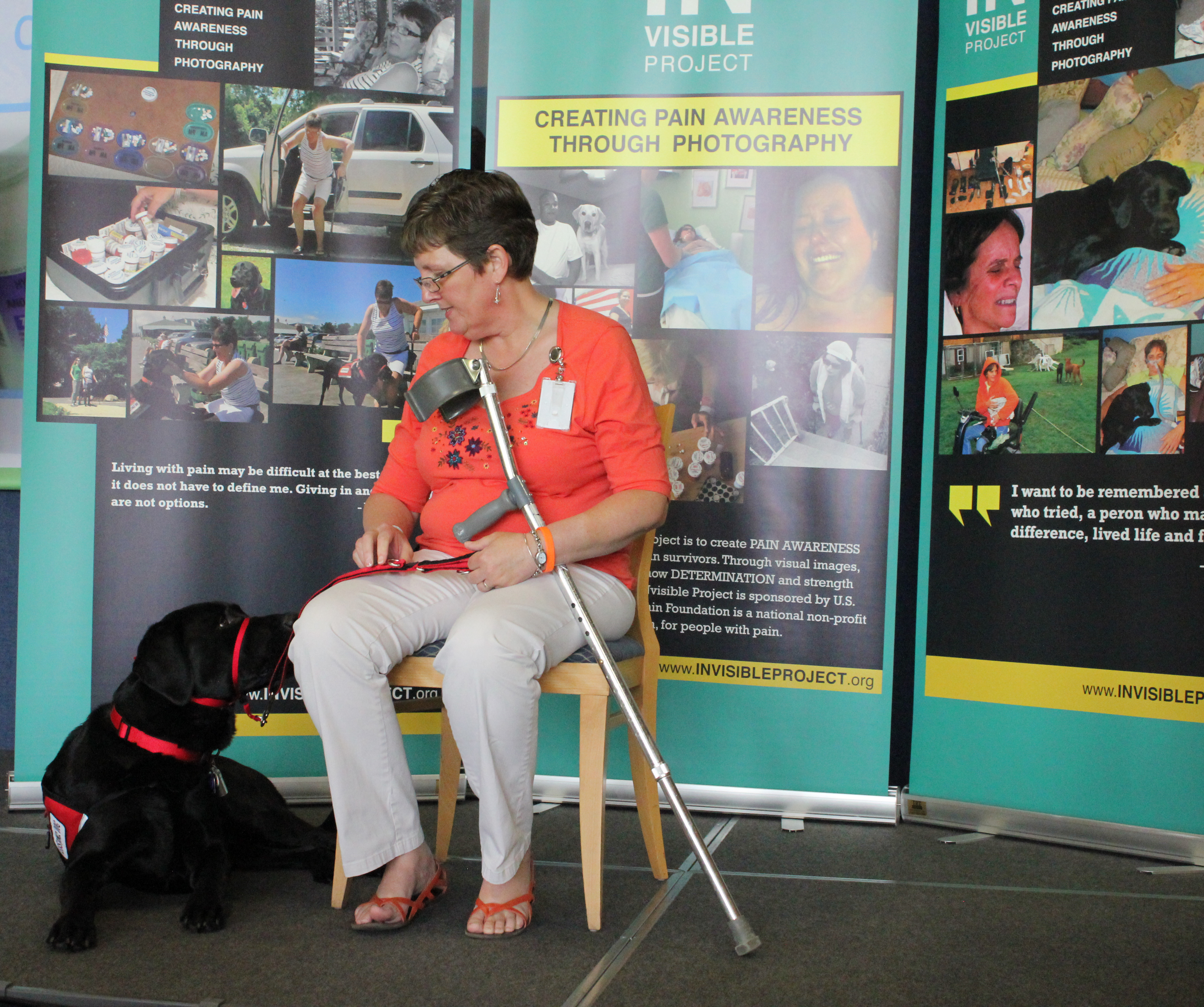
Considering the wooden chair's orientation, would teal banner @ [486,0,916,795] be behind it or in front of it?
behind

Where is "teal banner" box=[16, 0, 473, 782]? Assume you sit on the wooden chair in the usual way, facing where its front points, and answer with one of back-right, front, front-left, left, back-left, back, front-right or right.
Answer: right

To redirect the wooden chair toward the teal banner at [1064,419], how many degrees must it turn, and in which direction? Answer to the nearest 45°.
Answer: approximately 180°

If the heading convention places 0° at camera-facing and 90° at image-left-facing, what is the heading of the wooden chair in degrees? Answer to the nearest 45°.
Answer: approximately 45°

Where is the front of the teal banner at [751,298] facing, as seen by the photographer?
facing the viewer

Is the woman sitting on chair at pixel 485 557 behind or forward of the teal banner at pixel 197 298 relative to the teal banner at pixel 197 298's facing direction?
forward

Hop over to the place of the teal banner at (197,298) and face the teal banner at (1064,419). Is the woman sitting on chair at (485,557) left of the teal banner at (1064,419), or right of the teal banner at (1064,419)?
right

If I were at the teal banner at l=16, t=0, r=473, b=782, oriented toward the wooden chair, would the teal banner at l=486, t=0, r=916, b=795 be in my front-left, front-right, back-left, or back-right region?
front-left

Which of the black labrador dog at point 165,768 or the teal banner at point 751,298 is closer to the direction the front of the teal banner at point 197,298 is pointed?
the black labrador dog

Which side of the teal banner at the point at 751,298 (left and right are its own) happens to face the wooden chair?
front

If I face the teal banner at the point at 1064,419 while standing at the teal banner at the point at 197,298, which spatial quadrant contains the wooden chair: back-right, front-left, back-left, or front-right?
front-right

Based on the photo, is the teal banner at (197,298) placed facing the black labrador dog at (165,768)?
yes

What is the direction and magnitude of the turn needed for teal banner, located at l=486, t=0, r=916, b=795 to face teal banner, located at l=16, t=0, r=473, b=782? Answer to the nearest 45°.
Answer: approximately 90° to its right

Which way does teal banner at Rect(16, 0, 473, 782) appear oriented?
toward the camera

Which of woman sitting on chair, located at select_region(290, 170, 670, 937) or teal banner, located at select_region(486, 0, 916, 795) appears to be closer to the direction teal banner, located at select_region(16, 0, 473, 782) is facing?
the woman sitting on chair
